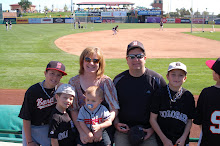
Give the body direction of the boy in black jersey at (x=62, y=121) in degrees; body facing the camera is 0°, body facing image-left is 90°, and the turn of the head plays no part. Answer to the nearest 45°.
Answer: approximately 315°

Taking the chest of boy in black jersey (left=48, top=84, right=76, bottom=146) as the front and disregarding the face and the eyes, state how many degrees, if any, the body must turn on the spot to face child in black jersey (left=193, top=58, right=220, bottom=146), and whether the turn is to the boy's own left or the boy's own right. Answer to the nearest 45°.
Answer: approximately 45° to the boy's own left

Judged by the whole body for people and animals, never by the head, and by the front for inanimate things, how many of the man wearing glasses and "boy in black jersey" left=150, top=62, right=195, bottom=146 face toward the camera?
2
